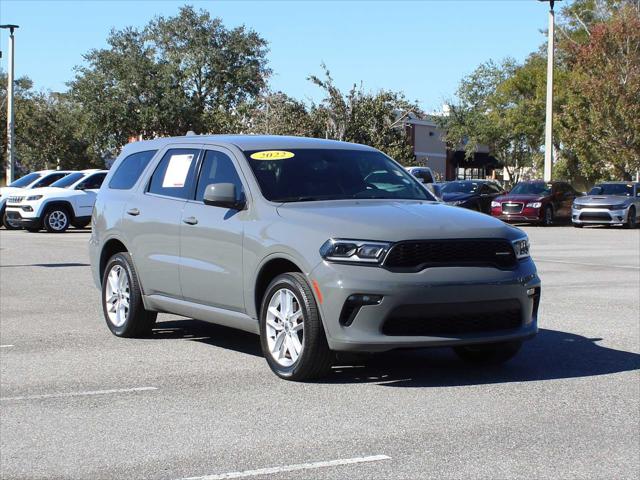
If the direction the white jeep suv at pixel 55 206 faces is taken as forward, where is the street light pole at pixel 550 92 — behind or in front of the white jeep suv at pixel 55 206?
behind

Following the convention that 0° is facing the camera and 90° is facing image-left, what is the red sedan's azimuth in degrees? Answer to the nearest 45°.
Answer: approximately 45°

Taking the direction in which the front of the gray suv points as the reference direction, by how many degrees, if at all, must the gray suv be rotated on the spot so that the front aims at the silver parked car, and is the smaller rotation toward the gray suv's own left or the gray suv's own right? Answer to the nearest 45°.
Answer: approximately 135° to the gray suv's own left

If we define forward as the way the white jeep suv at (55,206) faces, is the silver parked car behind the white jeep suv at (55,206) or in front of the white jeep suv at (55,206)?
behind

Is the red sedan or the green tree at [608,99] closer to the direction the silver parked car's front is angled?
the red sedan

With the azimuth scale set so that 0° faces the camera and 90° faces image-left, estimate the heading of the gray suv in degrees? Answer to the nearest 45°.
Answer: approximately 315°

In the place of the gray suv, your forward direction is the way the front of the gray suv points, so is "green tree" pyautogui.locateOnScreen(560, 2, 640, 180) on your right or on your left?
on your left

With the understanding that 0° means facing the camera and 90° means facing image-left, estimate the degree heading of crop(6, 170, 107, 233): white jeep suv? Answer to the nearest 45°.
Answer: approximately 45°
